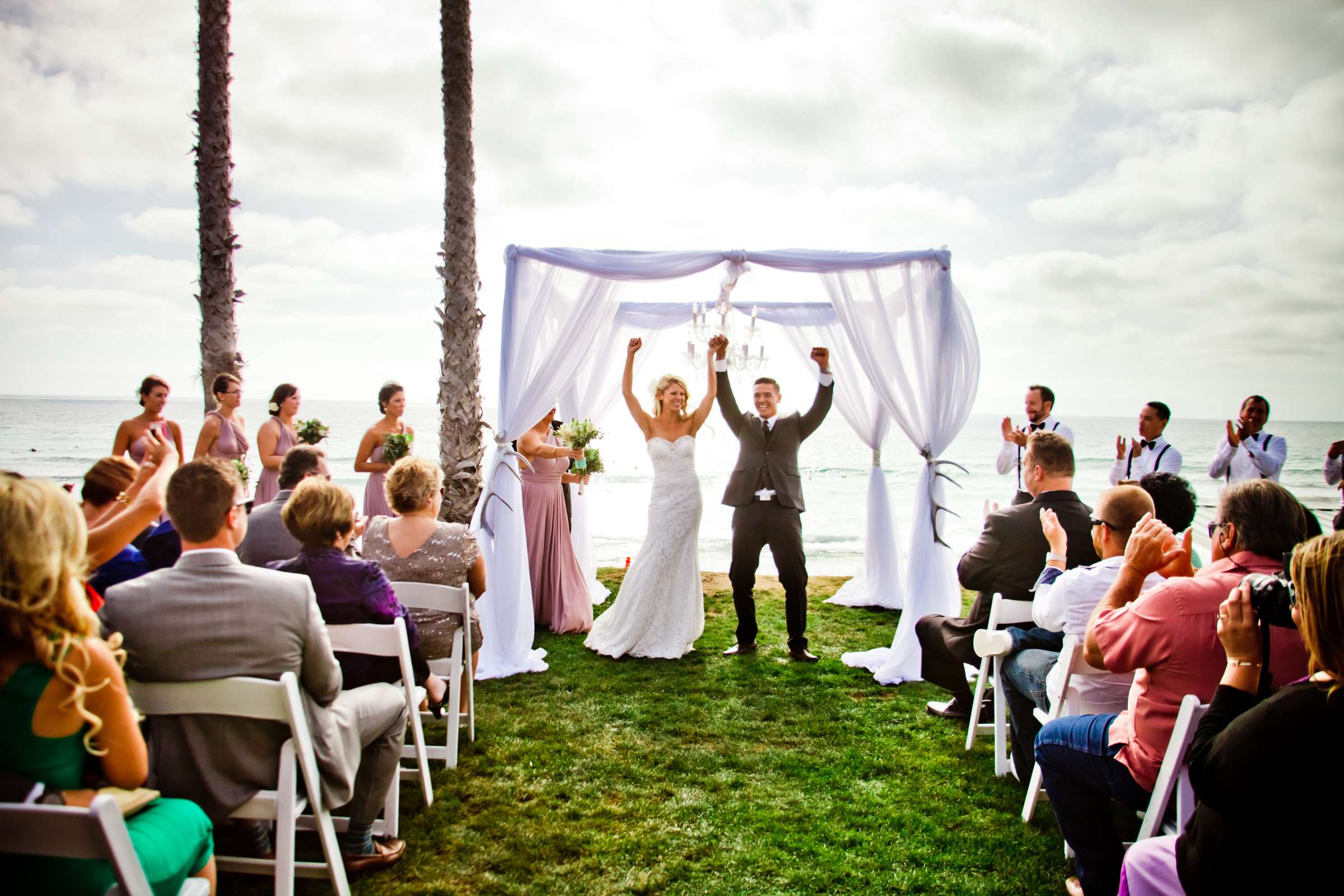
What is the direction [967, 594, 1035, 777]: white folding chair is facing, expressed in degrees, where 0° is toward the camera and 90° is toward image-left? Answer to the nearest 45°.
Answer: approximately 135°

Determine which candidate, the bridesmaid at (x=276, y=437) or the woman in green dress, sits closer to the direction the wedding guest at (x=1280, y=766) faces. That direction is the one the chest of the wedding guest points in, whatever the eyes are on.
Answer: the bridesmaid

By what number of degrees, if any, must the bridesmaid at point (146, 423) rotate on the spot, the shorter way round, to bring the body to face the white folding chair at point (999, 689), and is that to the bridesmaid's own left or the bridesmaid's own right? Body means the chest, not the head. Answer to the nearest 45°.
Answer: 0° — they already face it

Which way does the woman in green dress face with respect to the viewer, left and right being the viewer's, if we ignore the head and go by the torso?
facing away from the viewer and to the right of the viewer

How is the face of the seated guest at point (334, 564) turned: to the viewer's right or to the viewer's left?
to the viewer's right

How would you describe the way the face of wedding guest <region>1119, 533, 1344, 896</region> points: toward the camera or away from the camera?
away from the camera

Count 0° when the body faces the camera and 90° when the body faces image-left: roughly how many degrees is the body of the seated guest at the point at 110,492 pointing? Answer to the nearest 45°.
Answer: approximately 225°

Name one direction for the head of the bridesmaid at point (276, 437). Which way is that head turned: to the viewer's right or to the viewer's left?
to the viewer's right

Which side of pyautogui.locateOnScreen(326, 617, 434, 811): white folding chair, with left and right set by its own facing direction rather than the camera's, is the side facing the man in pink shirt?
right

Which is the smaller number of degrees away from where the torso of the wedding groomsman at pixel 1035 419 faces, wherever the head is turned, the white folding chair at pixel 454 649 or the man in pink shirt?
the white folding chair

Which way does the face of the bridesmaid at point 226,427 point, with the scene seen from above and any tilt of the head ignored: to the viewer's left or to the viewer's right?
to the viewer's right

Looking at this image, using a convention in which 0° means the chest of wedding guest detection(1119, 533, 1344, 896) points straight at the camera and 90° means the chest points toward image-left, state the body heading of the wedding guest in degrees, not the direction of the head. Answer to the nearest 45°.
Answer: approximately 135°
